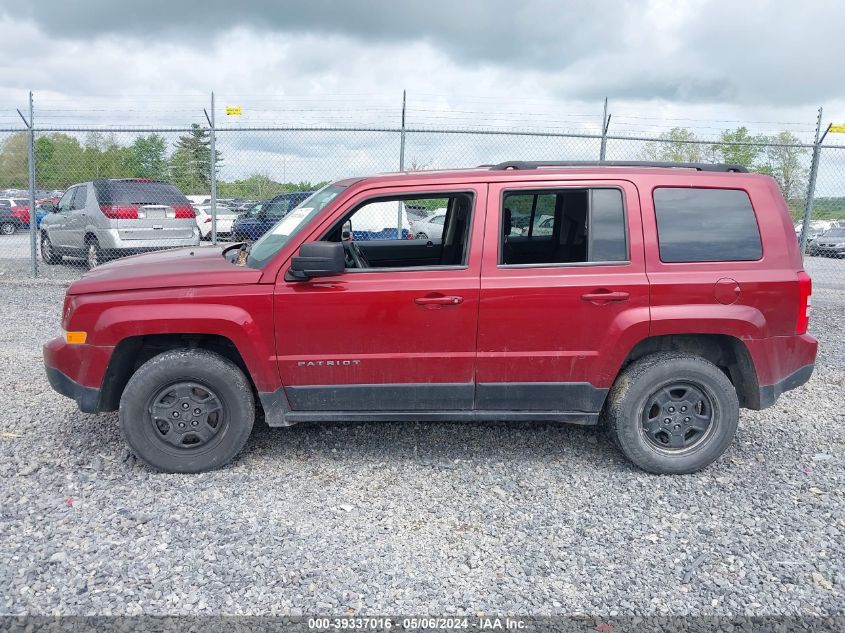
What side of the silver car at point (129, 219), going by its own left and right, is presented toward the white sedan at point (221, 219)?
right

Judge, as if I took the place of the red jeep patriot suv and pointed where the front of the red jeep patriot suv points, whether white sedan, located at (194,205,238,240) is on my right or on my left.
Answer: on my right

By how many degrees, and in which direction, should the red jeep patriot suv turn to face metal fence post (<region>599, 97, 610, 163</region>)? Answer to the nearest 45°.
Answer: approximately 90° to its right

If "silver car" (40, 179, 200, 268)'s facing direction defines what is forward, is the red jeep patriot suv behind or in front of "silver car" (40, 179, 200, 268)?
behind

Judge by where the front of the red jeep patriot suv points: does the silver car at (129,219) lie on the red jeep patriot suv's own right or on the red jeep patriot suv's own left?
on the red jeep patriot suv's own right

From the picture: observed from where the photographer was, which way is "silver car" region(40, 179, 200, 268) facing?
facing away from the viewer and to the left of the viewer

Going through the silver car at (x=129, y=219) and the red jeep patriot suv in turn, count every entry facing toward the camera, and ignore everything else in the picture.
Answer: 0

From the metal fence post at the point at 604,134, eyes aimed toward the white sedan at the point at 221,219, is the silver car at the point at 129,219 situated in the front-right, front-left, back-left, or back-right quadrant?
front-left

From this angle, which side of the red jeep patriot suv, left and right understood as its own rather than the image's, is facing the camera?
left
